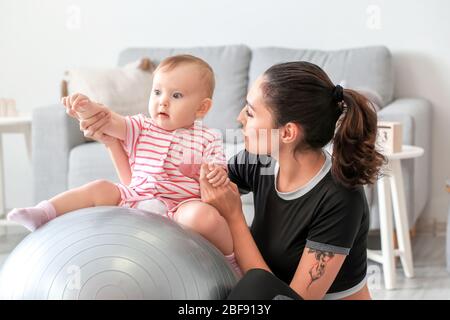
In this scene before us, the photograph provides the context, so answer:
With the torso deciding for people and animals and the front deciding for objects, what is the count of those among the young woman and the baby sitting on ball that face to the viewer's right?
0

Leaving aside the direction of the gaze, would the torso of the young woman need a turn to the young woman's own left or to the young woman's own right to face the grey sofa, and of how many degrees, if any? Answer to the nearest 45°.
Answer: approximately 135° to the young woman's own right

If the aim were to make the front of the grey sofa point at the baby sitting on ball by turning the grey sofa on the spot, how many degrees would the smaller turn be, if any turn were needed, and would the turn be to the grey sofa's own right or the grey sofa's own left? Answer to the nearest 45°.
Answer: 0° — it already faces them

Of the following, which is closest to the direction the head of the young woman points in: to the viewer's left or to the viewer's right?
to the viewer's left

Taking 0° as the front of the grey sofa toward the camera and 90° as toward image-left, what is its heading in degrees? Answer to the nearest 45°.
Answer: approximately 0°
